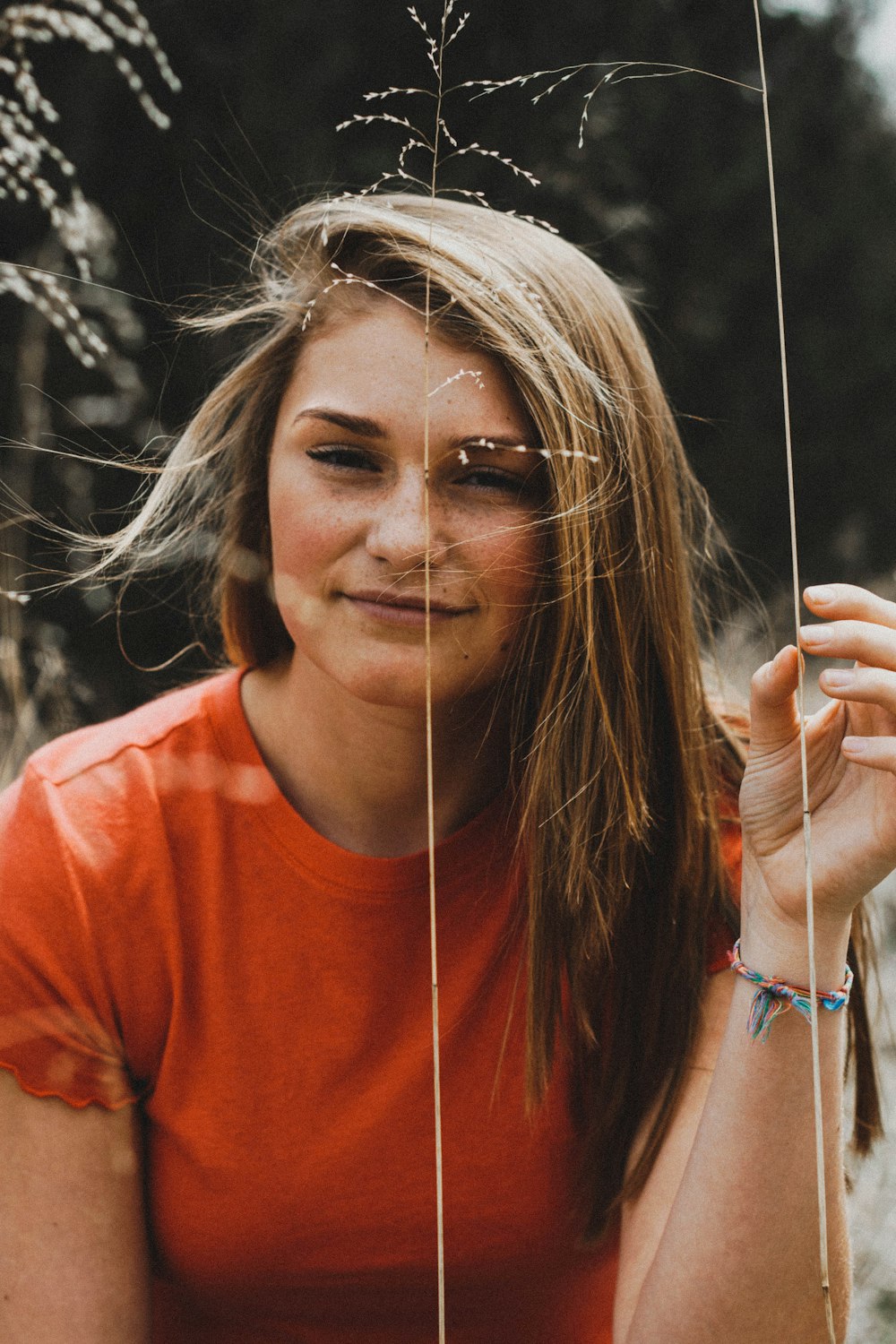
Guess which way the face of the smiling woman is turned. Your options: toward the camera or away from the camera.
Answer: toward the camera

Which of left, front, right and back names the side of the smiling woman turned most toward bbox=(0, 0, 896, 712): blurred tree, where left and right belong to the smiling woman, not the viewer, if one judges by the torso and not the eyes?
back

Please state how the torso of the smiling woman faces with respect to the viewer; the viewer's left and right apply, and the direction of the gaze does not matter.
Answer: facing the viewer
